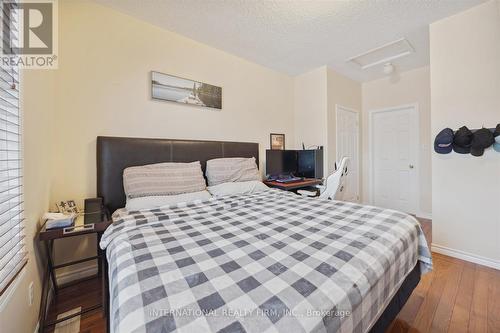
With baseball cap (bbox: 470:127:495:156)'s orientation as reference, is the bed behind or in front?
in front

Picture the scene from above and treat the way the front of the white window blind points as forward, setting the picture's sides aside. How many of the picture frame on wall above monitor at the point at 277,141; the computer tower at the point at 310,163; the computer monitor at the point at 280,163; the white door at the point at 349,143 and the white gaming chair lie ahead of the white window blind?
5

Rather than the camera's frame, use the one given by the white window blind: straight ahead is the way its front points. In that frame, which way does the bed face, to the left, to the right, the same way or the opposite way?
to the right

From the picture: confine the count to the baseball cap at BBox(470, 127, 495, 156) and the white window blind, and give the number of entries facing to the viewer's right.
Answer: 1

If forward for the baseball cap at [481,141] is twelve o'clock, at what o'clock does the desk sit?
The desk is roughly at 1 o'clock from the baseball cap.

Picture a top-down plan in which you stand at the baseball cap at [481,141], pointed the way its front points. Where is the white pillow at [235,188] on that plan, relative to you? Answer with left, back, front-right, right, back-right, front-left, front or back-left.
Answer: front

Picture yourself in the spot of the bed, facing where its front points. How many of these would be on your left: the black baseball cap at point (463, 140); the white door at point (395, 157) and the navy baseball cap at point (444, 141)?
3

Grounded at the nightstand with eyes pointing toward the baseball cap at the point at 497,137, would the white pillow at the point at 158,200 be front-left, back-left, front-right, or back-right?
front-left

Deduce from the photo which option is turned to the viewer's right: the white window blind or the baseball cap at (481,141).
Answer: the white window blind

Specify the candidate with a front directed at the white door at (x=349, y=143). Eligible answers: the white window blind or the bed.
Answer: the white window blind

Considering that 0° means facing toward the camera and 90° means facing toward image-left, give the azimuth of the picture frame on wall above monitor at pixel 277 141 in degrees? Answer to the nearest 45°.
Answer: approximately 315°

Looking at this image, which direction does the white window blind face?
to the viewer's right

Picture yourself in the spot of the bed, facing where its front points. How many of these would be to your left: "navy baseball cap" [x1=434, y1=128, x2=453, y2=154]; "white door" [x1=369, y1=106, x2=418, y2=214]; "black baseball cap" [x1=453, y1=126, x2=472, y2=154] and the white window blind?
3

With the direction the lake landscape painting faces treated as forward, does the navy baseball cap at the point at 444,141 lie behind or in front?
in front

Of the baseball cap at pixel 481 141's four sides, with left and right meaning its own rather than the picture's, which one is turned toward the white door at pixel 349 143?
right

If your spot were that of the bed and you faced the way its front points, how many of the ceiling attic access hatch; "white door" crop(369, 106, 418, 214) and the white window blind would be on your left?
2

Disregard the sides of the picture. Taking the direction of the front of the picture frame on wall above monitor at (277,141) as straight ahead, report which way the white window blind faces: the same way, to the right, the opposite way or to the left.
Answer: to the left
